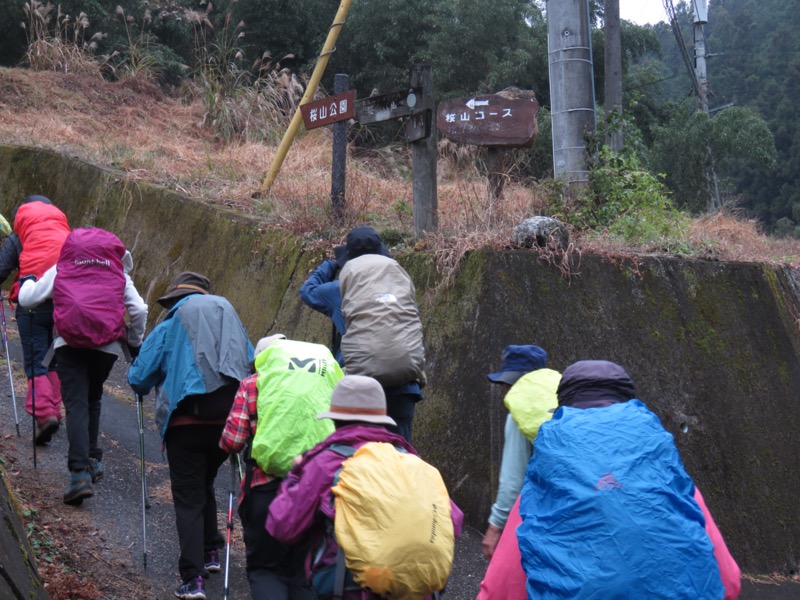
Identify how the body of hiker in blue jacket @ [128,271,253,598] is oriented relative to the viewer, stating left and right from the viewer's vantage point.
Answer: facing away from the viewer and to the left of the viewer

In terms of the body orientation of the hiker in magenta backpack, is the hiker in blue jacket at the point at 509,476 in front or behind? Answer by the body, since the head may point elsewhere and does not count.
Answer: behind

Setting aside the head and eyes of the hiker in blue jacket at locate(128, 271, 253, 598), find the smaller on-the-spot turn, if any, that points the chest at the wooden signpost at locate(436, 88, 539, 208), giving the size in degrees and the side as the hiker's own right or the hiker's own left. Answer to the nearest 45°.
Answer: approximately 90° to the hiker's own right

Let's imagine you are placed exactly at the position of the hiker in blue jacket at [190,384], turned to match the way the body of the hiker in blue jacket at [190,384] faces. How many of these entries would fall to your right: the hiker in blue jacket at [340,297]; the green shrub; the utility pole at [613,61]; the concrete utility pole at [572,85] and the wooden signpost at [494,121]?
5

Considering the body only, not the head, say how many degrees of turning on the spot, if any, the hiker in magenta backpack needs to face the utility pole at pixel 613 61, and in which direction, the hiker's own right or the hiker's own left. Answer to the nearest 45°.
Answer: approximately 45° to the hiker's own right

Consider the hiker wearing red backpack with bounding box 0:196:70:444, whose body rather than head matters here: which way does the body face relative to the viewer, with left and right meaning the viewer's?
facing away from the viewer and to the left of the viewer

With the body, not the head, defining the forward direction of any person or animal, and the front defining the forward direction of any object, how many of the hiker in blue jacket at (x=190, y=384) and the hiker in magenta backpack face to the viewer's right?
0

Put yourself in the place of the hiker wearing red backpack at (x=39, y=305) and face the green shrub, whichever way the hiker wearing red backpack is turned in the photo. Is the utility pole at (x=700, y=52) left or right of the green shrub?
left

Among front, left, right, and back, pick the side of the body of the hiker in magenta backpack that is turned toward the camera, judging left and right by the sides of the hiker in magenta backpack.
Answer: back

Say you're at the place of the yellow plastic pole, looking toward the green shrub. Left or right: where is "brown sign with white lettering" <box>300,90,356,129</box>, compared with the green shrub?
right

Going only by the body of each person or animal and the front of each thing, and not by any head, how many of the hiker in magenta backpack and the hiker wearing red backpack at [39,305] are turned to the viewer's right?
0

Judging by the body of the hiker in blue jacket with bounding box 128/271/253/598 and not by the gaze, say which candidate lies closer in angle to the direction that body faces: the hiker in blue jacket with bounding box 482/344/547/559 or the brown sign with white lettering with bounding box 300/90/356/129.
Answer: the brown sign with white lettering

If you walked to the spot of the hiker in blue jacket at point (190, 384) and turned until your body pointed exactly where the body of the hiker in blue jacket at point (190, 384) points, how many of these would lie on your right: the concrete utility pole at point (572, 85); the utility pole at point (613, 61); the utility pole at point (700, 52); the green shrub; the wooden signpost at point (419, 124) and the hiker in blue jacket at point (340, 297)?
6
